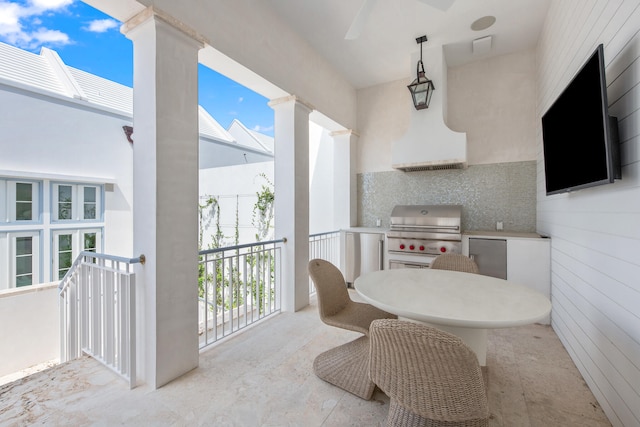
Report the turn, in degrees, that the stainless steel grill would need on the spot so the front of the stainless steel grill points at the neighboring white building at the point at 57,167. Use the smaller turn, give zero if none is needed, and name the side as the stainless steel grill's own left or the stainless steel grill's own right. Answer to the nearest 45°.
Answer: approximately 90° to the stainless steel grill's own right

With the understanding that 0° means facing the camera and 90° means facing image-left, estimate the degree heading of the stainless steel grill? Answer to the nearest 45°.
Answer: approximately 0°

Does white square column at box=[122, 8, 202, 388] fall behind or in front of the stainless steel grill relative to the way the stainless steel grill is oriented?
in front

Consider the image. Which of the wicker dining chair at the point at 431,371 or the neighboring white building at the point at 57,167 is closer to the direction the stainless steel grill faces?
the wicker dining chair

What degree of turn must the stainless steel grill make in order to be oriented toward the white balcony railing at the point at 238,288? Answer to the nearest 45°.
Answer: approximately 45° to its right

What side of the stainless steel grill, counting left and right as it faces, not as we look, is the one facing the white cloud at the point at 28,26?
right

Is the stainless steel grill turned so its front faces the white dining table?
yes

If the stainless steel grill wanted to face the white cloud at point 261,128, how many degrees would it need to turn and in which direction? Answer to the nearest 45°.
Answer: approximately 135° to its right

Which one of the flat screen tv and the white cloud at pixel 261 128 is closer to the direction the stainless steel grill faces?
the flat screen tv
